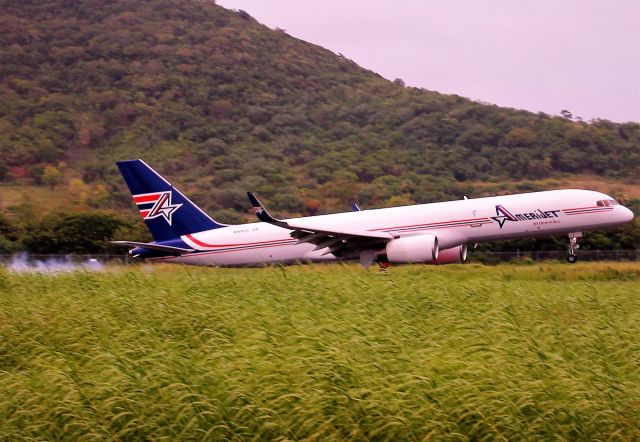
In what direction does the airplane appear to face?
to the viewer's right
